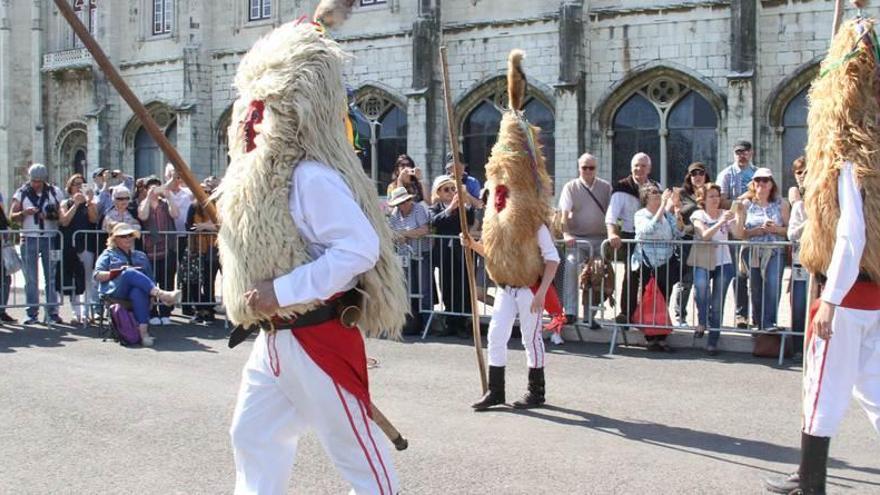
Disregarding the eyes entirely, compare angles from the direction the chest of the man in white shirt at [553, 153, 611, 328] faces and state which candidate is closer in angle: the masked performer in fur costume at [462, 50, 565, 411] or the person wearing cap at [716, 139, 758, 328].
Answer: the masked performer in fur costume

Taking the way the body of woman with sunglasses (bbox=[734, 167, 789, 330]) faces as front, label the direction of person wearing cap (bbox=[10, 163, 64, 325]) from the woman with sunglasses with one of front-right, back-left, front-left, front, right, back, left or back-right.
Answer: right

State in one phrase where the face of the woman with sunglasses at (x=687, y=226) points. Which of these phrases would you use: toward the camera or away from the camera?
toward the camera

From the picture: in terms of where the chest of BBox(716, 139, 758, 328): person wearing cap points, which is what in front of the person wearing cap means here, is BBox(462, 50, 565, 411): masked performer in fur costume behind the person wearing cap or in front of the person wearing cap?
in front

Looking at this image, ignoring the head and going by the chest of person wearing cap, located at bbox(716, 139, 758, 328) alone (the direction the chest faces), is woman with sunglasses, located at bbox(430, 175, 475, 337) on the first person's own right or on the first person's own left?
on the first person's own right

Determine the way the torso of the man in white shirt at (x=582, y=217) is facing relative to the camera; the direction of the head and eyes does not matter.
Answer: toward the camera

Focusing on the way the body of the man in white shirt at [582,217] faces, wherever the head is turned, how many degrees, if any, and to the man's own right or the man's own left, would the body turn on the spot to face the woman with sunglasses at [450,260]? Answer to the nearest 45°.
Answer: approximately 90° to the man's own right

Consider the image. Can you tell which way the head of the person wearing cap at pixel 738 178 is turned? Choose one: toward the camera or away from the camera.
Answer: toward the camera

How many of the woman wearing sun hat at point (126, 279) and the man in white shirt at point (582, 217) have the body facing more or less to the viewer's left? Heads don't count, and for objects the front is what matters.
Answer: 0

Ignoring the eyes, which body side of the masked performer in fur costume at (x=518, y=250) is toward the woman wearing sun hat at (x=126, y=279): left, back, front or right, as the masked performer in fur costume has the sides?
right

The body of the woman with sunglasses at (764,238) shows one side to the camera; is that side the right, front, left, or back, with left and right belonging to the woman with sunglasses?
front

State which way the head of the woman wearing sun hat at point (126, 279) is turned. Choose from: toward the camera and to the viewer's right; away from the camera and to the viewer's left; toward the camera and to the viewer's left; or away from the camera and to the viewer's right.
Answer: toward the camera and to the viewer's right

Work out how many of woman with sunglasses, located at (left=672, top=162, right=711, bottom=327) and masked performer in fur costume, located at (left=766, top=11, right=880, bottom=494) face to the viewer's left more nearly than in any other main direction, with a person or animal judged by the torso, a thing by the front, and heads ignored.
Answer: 1

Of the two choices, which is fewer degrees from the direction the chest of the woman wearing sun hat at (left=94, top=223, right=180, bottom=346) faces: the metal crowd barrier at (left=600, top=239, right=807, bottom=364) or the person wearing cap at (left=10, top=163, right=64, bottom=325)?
the metal crowd barrier

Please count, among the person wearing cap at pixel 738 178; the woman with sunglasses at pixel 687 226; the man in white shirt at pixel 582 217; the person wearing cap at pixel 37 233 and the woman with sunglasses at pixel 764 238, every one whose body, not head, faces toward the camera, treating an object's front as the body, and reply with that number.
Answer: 5

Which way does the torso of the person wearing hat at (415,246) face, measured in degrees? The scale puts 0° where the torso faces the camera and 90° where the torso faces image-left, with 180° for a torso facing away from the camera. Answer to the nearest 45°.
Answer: approximately 45°
